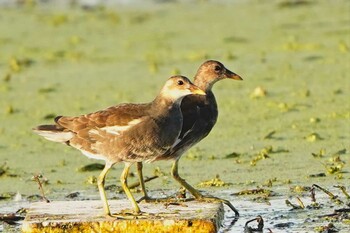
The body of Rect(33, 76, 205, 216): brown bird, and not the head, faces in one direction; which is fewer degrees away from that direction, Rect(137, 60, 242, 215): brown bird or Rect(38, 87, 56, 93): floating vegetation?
the brown bird

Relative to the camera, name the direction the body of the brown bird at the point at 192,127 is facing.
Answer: to the viewer's right

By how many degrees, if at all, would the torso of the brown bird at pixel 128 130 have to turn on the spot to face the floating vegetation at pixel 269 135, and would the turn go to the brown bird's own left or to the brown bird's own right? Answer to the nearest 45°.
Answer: approximately 45° to the brown bird's own left

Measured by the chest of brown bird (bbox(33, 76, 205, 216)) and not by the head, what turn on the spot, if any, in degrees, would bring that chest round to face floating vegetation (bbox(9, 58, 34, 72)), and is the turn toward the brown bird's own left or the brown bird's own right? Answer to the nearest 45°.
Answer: approximately 90° to the brown bird's own left

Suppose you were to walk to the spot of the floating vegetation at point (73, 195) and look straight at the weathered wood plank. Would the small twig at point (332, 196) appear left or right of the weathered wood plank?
left

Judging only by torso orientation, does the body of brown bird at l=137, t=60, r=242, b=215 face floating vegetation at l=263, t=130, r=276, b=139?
no

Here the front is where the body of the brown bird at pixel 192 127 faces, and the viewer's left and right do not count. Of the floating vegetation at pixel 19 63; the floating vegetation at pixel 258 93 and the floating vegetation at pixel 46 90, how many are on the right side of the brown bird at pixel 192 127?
0

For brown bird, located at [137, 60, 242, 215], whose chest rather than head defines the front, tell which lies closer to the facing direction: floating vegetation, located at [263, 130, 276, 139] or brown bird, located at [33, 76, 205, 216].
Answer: the floating vegetation

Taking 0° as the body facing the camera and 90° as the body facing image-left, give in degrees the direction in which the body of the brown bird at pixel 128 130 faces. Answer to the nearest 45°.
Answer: approximately 270°

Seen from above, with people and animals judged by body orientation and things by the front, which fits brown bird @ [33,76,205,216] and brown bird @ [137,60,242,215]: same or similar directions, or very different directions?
same or similar directions

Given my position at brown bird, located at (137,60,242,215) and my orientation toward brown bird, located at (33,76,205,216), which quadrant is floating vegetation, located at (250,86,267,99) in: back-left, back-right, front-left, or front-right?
back-right

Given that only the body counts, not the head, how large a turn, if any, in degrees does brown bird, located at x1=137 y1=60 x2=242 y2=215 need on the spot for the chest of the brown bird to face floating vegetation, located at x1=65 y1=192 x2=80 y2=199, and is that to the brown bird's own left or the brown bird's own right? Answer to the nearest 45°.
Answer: approximately 180°
